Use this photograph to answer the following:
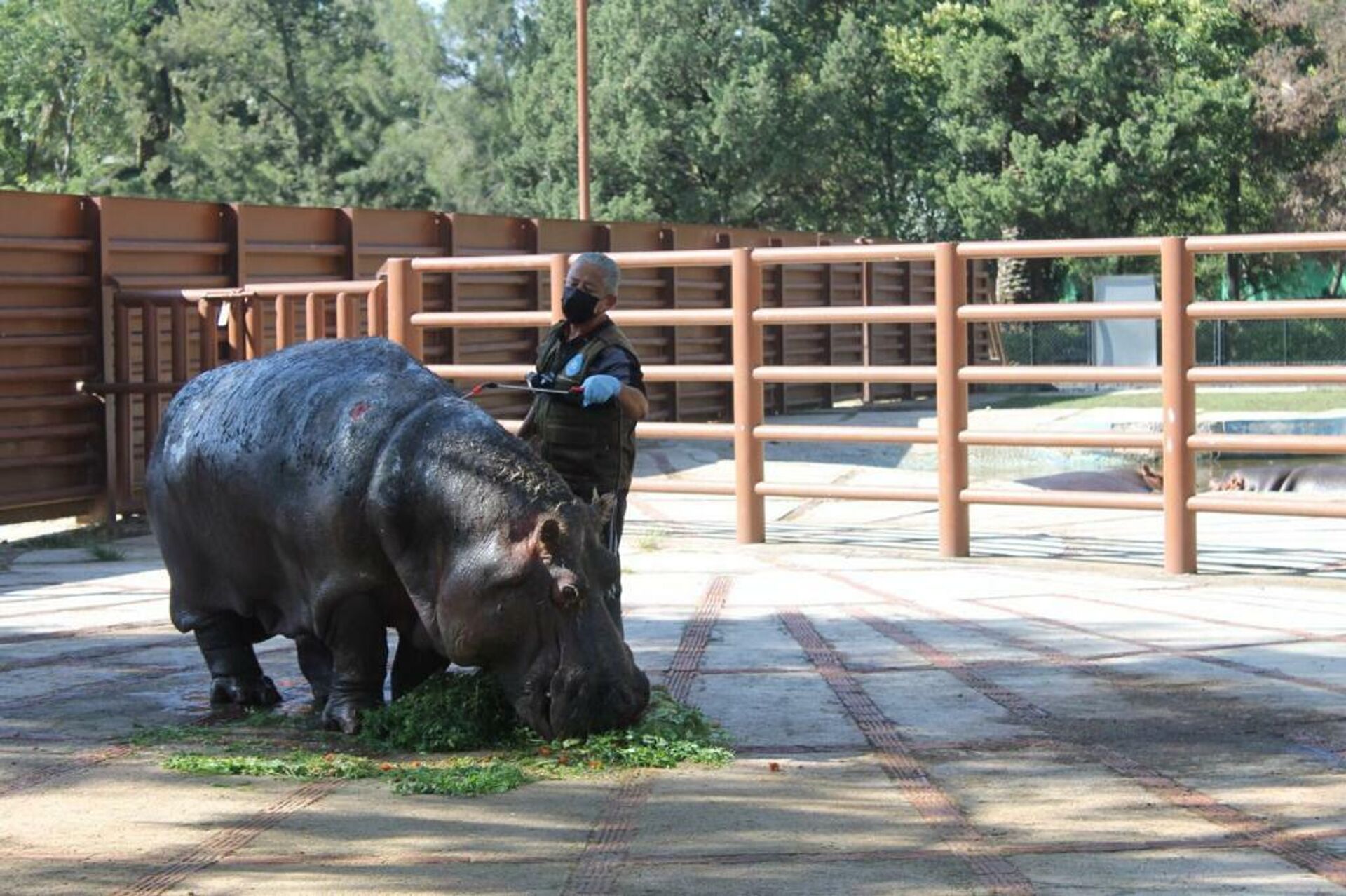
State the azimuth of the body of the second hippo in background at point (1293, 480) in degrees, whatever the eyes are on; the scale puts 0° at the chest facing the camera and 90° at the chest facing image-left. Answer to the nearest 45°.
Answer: approximately 90°

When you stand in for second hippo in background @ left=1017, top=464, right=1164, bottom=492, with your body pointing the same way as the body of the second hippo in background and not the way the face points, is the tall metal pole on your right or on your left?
on your left

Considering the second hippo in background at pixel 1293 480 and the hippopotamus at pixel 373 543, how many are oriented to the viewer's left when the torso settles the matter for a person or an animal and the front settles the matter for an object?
1

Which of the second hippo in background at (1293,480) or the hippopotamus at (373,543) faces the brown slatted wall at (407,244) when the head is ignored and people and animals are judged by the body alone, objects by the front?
the second hippo in background

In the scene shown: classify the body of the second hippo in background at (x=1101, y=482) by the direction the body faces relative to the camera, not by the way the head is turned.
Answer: to the viewer's right

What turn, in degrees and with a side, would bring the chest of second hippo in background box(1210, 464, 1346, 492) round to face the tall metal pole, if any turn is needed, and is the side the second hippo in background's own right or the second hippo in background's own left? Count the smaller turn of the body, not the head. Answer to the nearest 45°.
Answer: approximately 45° to the second hippo in background's own right

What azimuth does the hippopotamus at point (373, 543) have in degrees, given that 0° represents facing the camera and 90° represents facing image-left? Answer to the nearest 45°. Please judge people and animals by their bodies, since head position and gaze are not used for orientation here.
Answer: approximately 315°

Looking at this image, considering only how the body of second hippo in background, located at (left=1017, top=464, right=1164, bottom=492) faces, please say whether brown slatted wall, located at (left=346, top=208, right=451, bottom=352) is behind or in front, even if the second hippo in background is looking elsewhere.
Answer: behind

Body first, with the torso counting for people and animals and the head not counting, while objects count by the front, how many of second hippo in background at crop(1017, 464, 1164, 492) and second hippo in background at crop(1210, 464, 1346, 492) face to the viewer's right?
1

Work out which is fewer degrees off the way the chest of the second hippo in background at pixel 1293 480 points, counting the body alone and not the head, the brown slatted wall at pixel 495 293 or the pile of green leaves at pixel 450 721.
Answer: the brown slatted wall

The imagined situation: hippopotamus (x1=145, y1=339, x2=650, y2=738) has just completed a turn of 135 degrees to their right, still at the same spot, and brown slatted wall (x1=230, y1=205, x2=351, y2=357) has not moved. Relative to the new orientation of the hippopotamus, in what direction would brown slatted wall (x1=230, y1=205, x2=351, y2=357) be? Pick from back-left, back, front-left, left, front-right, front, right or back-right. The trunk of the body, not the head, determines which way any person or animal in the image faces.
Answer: right

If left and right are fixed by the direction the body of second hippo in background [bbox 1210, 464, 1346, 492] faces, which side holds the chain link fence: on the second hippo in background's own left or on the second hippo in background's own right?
on the second hippo in background's own right

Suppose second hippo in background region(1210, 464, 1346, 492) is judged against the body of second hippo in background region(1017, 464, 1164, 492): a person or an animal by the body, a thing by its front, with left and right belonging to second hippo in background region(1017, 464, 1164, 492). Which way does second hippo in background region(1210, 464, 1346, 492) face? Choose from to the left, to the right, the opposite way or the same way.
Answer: the opposite way
